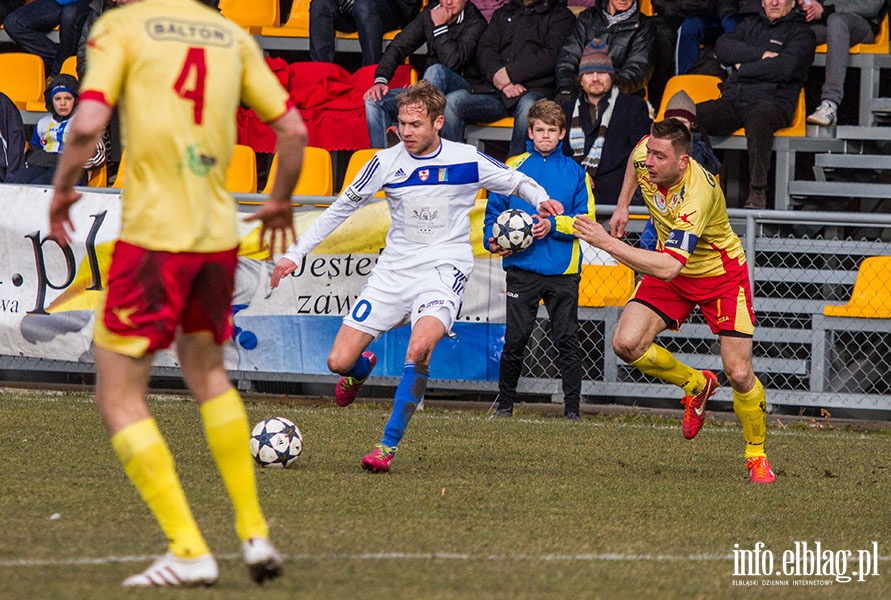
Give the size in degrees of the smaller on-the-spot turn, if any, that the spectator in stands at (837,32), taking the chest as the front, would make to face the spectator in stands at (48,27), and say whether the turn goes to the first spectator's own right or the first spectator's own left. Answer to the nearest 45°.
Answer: approximately 45° to the first spectator's own right

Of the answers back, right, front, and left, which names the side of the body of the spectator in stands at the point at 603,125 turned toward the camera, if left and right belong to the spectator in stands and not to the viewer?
front

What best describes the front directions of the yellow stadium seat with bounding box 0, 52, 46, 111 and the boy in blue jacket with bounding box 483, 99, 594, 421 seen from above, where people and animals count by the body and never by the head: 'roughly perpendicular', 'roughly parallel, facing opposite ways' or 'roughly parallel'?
roughly parallel

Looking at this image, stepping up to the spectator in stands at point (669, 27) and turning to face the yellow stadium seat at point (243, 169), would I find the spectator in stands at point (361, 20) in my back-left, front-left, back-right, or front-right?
front-right

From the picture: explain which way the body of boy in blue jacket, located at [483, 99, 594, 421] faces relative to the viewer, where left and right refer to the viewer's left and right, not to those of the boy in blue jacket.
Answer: facing the viewer

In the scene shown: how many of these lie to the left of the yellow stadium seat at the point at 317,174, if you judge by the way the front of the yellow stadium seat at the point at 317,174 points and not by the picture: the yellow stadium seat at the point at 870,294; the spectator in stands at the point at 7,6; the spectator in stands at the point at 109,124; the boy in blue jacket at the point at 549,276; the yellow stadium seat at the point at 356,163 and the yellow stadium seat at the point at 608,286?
4

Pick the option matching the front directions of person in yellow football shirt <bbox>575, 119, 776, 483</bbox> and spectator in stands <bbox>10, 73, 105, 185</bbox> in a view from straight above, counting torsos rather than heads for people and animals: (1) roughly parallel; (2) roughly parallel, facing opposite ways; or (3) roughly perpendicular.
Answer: roughly perpendicular

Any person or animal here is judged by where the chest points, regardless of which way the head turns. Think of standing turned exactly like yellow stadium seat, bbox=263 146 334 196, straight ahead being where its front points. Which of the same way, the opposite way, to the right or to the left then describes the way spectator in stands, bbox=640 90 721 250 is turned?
the same way

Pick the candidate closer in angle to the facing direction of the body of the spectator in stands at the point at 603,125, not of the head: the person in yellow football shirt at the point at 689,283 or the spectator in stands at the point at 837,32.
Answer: the person in yellow football shirt

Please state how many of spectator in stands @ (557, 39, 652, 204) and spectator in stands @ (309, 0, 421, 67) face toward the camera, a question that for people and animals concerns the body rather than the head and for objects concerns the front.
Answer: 2

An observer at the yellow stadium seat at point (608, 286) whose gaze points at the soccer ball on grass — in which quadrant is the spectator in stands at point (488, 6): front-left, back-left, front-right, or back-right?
back-right

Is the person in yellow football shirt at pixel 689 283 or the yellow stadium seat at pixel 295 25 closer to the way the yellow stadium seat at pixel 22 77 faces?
the person in yellow football shirt

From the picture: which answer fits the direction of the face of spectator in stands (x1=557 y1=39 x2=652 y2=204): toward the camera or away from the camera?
toward the camera

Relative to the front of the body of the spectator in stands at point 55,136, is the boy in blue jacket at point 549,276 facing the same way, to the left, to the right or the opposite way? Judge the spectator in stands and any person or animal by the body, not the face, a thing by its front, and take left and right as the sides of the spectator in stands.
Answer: the same way

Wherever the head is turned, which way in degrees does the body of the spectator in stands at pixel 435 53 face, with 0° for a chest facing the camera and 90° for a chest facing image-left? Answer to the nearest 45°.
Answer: approximately 45°

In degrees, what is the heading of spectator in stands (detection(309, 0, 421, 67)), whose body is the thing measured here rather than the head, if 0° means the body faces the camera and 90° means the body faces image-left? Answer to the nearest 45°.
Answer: approximately 0°

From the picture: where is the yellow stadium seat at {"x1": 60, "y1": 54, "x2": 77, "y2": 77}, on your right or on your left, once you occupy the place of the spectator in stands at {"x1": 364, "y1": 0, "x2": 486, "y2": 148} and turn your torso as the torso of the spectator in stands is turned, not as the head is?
on your right

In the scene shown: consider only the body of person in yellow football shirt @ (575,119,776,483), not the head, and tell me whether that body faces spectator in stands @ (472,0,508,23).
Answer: no

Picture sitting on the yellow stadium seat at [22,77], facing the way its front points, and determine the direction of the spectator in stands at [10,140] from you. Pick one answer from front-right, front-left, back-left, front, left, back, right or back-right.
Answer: front-left

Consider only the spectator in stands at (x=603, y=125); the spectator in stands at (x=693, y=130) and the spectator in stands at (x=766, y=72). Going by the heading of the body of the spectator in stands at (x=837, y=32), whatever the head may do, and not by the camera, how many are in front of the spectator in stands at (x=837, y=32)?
3

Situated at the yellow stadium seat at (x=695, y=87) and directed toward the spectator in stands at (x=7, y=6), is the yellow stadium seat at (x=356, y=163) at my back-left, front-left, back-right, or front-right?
front-left
